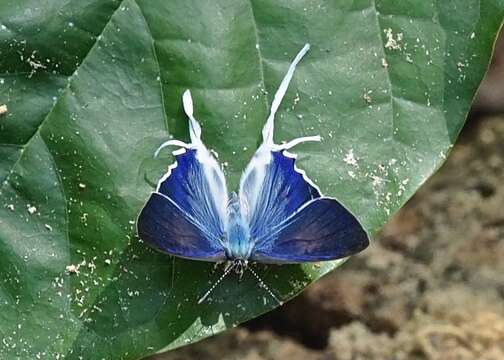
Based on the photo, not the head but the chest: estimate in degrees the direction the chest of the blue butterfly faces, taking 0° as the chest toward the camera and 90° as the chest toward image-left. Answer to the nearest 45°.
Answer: approximately 0°
